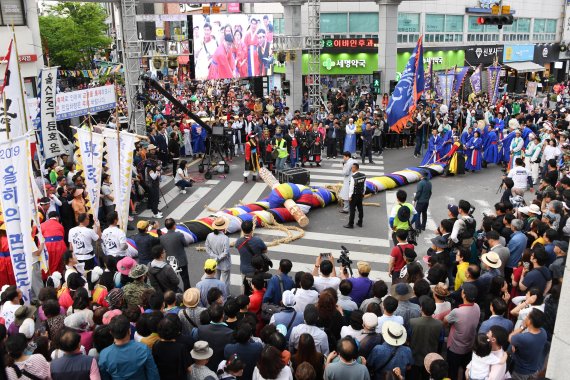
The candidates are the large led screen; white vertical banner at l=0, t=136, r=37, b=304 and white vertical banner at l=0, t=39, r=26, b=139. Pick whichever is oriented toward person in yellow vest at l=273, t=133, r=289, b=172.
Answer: the large led screen

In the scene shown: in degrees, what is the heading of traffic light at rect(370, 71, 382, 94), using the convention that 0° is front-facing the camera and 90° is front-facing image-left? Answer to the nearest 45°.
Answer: approximately 0°

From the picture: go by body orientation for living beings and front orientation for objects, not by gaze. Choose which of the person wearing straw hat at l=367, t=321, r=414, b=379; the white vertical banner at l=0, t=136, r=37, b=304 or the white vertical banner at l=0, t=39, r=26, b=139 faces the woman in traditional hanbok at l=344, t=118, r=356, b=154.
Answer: the person wearing straw hat

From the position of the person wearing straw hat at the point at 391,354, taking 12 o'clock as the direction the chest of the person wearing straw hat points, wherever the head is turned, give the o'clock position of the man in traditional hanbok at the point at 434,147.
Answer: The man in traditional hanbok is roughly at 12 o'clock from the person wearing straw hat.

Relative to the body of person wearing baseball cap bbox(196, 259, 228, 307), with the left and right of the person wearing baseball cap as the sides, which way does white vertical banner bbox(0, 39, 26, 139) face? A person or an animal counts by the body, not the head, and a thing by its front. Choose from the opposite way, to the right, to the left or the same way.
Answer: the opposite way

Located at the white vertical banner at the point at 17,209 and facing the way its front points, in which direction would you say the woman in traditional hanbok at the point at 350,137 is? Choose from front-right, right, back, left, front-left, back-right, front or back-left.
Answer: back-left

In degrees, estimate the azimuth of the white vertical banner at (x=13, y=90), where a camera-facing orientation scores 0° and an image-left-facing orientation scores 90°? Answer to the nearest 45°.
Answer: approximately 0°

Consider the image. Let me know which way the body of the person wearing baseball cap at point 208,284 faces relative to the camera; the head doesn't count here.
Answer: away from the camera

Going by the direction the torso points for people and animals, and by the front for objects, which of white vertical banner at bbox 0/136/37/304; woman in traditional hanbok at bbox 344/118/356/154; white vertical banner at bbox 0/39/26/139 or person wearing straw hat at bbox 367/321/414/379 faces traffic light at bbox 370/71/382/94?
the person wearing straw hat

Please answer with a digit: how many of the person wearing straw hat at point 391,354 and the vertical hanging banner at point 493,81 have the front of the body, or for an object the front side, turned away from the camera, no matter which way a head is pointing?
1
